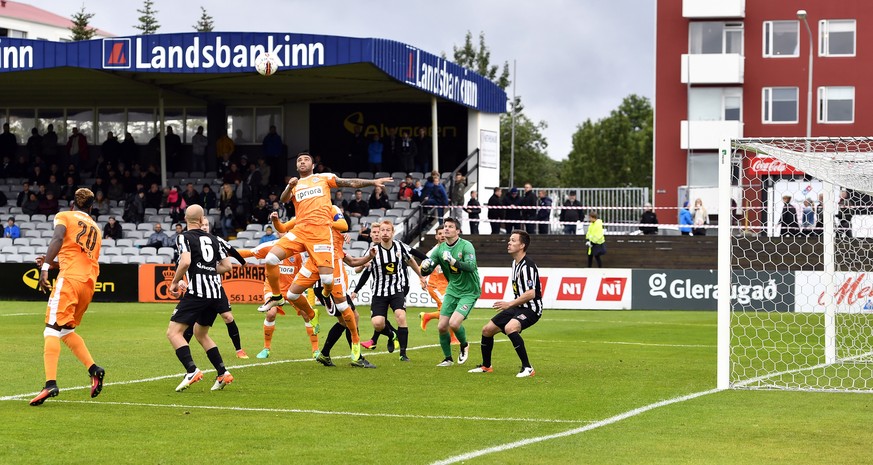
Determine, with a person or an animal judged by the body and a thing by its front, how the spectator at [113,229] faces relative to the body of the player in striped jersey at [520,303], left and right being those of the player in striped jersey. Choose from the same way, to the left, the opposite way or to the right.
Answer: to the left

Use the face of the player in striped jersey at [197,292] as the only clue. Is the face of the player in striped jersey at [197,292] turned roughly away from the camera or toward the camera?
away from the camera

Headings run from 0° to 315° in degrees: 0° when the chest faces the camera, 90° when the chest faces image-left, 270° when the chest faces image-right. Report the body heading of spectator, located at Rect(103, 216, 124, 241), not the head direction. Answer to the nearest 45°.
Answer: approximately 0°

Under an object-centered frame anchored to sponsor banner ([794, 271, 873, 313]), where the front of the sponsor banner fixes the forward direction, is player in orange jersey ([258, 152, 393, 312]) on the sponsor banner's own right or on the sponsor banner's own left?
on the sponsor banner's own right

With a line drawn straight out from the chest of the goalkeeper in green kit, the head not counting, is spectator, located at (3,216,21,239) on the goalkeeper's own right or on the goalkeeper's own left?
on the goalkeeper's own right

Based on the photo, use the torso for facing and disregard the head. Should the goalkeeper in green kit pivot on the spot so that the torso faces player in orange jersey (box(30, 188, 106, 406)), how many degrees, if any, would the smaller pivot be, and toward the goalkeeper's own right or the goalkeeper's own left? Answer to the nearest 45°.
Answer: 0° — they already face them

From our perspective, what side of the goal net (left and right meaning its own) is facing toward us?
left
